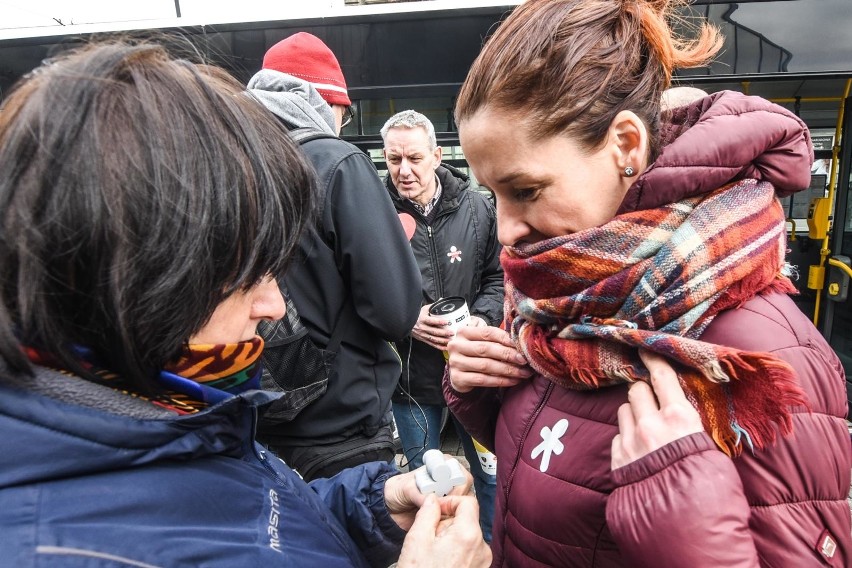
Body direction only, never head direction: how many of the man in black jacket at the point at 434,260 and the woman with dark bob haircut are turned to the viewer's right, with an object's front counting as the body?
1

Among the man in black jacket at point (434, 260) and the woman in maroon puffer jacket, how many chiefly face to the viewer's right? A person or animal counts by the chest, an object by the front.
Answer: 0

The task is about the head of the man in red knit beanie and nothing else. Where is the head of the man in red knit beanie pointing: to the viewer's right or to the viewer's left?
to the viewer's right

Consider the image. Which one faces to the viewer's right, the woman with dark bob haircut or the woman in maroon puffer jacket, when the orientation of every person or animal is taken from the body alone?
the woman with dark bob haircut

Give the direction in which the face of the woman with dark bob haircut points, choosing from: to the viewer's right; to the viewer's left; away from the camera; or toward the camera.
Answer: to the viewer's right

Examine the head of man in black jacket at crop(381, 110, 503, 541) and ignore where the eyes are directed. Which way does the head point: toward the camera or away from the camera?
toward the camera

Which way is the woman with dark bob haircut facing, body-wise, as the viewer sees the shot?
to the viewer's right

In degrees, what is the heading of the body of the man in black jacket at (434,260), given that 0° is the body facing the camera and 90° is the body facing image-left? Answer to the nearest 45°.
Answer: approximately 45°

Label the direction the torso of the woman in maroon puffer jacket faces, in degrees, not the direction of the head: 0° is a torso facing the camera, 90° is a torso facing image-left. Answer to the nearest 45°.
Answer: approximately 45°

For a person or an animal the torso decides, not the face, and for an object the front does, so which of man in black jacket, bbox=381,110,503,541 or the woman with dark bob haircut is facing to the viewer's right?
the woman with dark bob haircut

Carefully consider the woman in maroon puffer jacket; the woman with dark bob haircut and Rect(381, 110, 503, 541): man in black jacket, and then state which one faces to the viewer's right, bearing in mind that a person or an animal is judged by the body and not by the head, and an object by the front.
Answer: the woman with dark bob haircut

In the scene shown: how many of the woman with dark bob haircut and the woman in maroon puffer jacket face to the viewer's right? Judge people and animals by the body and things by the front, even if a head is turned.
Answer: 1

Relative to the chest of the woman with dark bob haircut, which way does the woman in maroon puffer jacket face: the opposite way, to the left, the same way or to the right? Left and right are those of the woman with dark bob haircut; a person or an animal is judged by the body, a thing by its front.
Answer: the opposite way

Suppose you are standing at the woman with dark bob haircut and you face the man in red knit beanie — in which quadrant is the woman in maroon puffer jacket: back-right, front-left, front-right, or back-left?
front-right

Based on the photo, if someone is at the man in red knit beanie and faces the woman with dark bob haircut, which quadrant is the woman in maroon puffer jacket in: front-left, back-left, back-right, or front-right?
front-left

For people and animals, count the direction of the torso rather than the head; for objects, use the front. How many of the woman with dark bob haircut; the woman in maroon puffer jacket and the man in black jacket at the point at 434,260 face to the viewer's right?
1
